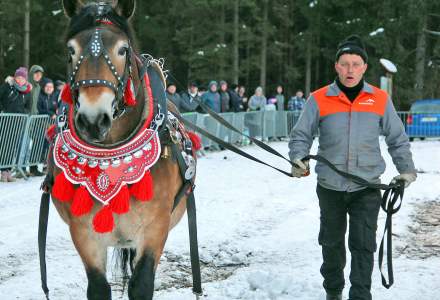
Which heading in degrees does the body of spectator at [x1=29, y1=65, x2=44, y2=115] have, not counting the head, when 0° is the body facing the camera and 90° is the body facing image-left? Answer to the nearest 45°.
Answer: approximately 315°

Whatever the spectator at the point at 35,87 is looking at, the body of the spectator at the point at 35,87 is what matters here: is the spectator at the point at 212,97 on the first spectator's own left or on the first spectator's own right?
on the first spectator's own left

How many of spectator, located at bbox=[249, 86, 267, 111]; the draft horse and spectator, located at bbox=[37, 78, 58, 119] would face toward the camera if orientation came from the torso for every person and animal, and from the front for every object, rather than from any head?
3

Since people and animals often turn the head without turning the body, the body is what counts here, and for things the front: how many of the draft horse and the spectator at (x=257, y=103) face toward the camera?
2

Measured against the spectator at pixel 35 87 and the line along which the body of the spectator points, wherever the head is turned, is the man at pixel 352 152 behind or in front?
in front

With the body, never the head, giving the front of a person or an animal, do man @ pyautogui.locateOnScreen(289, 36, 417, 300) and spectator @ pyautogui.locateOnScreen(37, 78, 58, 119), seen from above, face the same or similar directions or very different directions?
same or similar directions

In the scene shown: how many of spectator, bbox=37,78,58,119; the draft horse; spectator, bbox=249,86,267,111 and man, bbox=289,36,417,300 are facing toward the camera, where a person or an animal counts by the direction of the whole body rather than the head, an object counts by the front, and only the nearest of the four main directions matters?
4

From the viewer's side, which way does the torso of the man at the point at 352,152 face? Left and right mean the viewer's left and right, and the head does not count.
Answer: facing the viewer

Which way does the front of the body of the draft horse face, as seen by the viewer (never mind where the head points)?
toward the camera

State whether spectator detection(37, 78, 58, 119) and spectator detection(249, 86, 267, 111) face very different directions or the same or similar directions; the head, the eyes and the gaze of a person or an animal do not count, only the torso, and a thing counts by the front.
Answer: same or similar directions

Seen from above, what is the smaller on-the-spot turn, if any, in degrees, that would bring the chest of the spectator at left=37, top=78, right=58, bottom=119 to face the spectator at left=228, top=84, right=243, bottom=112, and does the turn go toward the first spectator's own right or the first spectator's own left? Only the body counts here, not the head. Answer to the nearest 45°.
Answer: approximately 135° to the first spectator's own left

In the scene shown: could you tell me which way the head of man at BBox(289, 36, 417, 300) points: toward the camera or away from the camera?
toward the camera

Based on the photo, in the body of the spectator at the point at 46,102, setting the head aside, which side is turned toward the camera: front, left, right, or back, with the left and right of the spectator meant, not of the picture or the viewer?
front
